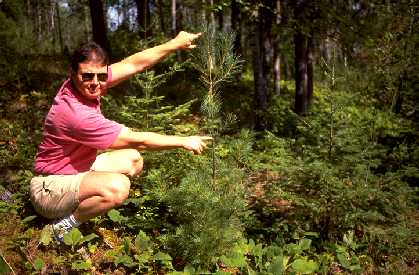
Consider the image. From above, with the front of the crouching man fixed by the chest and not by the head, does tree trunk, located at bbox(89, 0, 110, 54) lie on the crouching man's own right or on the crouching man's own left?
on the crouching man's own left

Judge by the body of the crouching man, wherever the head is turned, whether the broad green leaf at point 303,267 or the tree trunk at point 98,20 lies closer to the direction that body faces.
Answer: the broad green leaf

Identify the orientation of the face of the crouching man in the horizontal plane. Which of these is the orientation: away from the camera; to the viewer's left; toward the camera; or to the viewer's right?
toward the camera

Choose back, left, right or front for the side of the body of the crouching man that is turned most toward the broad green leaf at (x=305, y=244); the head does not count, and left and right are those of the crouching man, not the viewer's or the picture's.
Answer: front

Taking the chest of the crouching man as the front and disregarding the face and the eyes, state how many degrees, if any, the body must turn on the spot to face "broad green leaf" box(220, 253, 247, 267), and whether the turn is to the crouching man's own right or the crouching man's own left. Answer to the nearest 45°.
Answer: approximately 45° to the crouching man's own right

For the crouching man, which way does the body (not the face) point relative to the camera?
to the viewer's right

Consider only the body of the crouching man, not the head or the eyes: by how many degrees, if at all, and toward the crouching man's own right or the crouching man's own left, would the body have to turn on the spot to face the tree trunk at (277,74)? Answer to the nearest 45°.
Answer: approximately 45° to the crouching man's own left

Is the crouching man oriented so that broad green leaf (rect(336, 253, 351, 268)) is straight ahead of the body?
yes

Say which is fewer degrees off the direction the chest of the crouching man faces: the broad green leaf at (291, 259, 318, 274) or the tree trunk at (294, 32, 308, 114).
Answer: the broad green leaf
